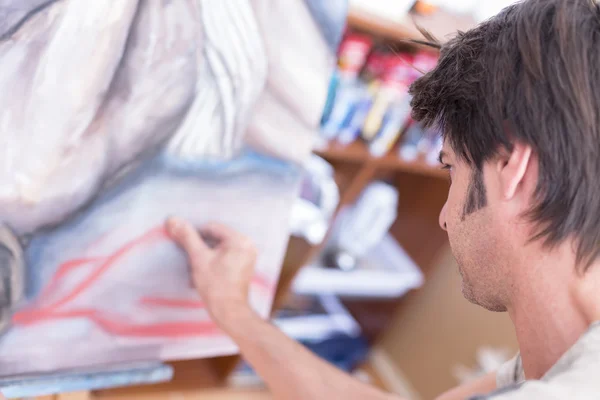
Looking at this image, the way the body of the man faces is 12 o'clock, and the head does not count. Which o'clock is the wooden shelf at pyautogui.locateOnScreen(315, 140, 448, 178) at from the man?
The wooden shelf is roughly at 1 o'clock from the man.

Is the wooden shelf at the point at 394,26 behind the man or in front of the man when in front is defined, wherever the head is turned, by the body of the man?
in front

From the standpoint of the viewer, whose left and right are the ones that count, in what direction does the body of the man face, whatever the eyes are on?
facing away from the viewer and to the left of the viewer

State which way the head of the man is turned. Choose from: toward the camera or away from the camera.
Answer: away from the camera
